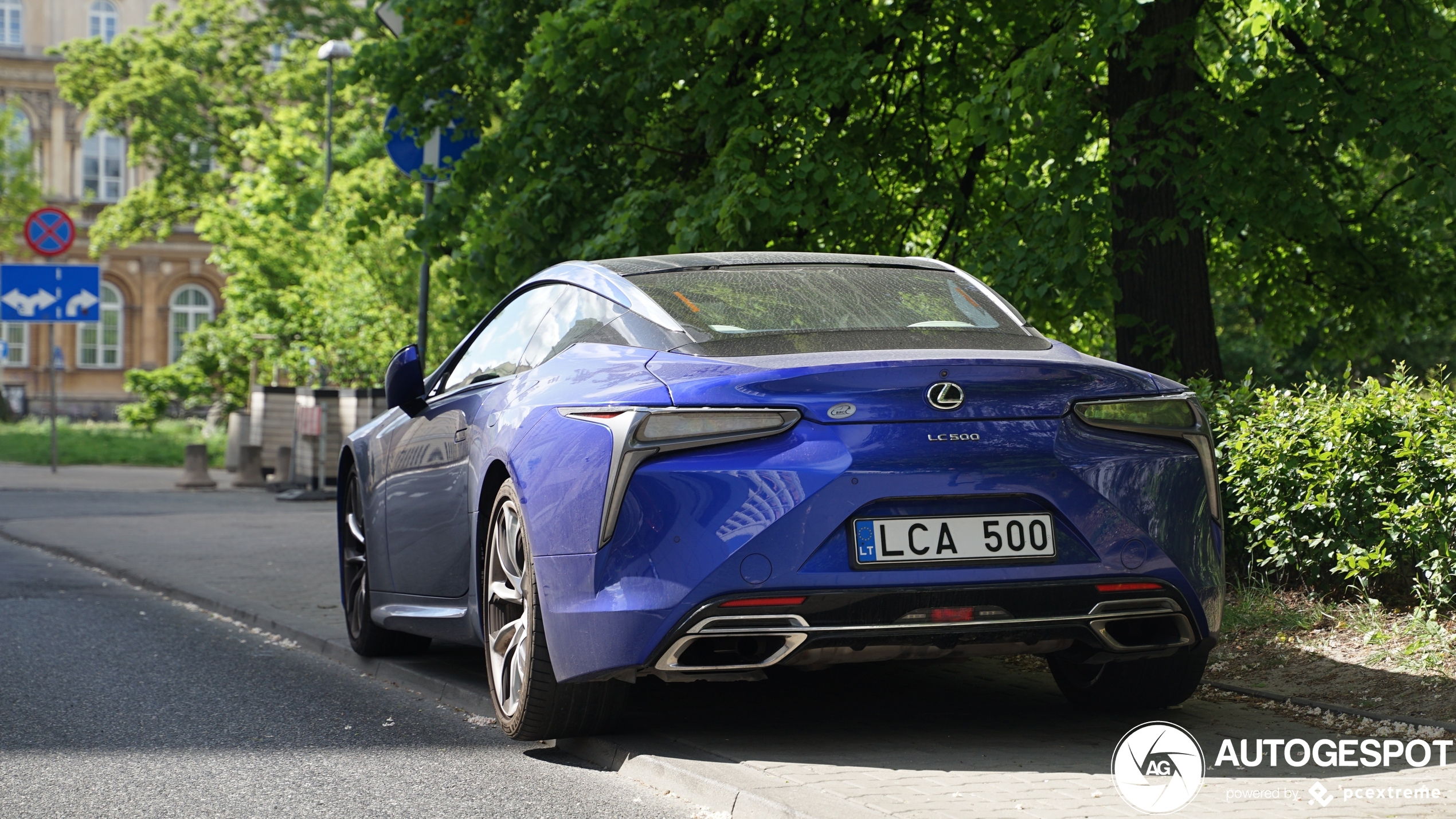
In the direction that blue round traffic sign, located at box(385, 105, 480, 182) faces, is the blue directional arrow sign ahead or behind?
behind

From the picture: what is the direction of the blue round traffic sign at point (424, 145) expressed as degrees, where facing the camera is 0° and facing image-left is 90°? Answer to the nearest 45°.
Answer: approximately 0°

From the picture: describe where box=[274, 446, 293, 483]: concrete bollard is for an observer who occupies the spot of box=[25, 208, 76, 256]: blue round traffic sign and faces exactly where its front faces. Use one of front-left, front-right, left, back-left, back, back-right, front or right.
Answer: front-left

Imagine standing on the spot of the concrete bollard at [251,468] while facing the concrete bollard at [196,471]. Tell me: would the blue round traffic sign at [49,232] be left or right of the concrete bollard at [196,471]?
right

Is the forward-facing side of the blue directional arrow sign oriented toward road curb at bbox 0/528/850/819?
yes

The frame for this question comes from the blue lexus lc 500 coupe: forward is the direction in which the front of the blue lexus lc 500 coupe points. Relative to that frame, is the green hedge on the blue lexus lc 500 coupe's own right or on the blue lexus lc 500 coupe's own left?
on the blue lexus lc 500 coupe's own right

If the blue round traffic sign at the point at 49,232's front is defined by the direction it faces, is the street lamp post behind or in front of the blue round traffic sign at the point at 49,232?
behind

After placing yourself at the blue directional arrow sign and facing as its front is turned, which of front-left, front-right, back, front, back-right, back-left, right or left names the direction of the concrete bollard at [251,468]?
front-left

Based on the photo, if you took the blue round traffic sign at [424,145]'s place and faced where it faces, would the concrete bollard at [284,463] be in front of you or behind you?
behind

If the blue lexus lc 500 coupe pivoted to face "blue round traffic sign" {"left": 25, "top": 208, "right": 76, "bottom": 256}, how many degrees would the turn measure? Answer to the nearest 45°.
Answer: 0° — it already faces it

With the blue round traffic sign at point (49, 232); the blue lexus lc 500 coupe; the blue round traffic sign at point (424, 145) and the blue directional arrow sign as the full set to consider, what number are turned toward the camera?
3

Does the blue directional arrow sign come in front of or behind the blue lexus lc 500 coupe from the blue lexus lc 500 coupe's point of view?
in front

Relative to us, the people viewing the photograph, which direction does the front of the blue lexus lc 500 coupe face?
facing away from the viewer and to the left of the viewer

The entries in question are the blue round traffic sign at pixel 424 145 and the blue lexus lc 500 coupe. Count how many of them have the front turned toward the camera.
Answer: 1
